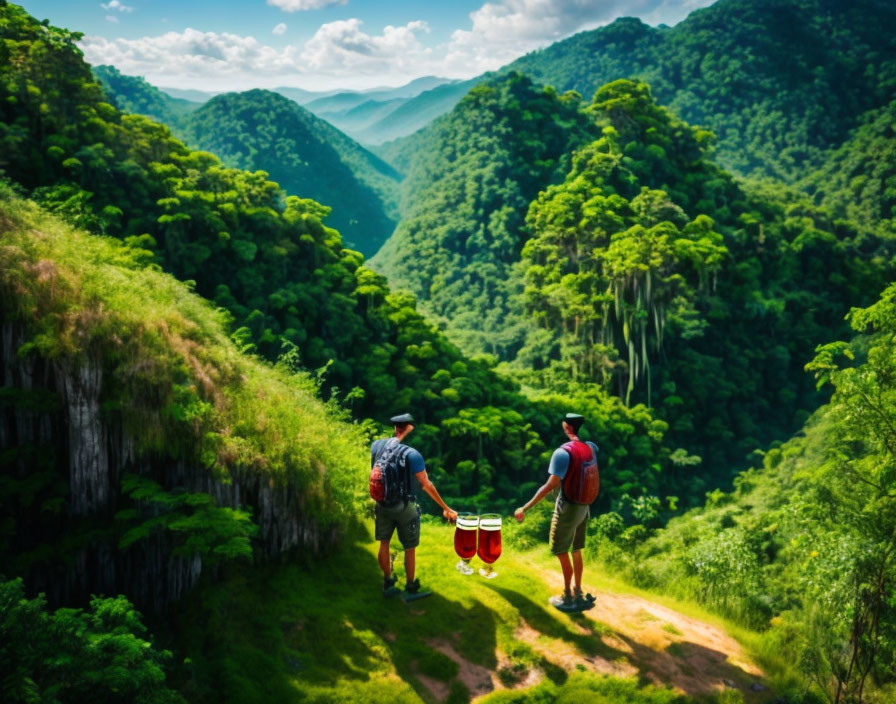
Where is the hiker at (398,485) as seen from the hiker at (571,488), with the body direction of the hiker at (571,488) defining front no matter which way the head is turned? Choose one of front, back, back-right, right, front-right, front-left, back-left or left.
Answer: front-left

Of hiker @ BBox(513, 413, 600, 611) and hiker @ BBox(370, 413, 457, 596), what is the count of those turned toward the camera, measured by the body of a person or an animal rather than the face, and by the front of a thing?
0

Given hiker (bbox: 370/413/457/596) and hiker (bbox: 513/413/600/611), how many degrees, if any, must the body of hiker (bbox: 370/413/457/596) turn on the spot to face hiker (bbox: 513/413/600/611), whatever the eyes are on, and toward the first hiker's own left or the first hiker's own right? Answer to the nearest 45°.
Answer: approximately 45° to the first hiker's own right

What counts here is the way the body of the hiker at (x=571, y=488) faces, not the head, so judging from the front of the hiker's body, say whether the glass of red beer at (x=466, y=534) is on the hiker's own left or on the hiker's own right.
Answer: on the hiker's own left

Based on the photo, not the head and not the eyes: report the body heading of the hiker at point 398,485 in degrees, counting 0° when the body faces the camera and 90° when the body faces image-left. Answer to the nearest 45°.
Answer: approximately 225°

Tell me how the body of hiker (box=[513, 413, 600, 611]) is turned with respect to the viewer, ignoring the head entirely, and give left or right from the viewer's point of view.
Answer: facing away from the viewer and to the left of the viewer
